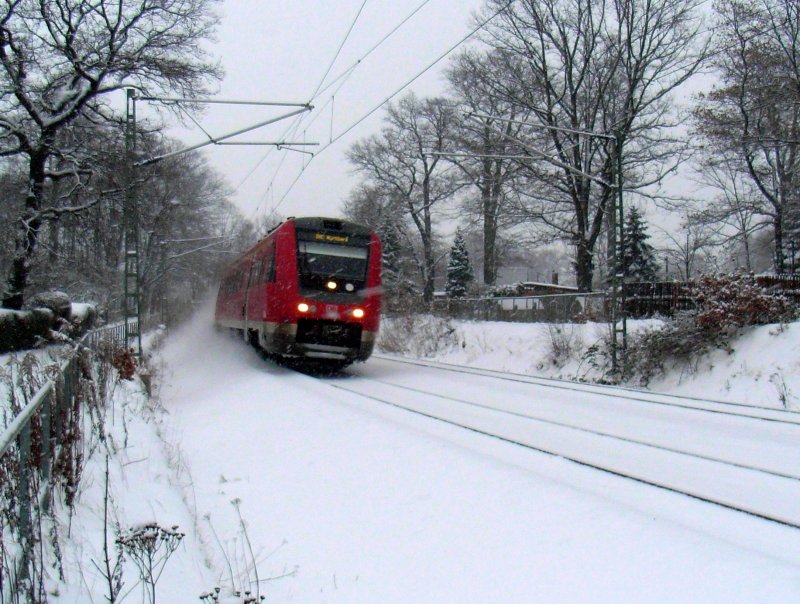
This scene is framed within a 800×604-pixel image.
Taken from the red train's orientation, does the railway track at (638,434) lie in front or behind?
in front

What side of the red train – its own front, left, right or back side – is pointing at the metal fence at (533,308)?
left

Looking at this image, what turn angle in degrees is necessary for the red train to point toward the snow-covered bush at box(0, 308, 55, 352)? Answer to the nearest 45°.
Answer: approximately 135° to its right

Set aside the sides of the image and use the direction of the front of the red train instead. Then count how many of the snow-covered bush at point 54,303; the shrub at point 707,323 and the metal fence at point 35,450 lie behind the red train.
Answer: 1

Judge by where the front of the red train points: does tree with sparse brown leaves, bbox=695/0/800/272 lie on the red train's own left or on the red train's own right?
on the red train's own left

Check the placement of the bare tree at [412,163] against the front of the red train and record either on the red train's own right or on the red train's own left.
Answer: on the red train's own left

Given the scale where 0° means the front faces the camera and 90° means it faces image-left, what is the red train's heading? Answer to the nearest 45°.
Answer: approximately 315°

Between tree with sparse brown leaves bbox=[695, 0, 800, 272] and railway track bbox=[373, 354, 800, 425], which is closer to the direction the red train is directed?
the railway track

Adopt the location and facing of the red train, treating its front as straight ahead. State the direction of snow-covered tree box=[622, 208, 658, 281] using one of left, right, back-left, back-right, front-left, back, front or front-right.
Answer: left

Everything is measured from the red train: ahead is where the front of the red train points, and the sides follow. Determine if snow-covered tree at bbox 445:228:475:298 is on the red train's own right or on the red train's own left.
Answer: on the red train's own left

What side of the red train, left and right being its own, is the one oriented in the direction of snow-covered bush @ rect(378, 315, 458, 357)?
left

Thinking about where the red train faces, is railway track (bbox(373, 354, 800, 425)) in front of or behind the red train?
in front
